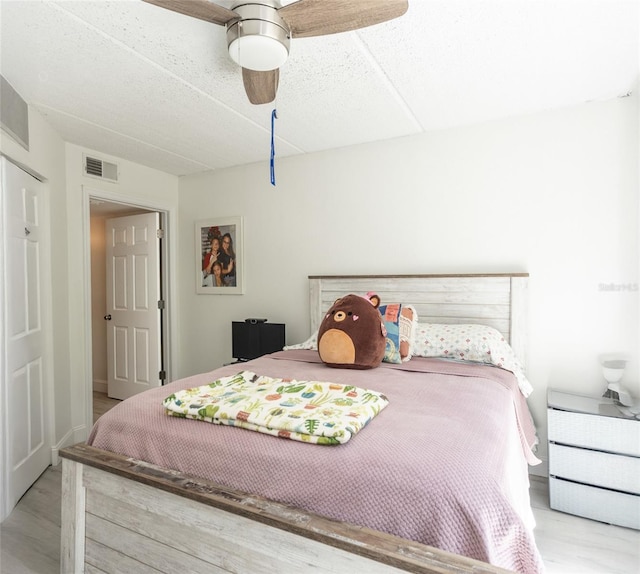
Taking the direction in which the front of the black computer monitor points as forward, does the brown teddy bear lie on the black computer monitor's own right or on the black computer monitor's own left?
on the black computer monitor's own left

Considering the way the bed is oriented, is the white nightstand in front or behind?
behind

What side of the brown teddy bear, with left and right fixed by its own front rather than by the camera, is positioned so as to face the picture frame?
right

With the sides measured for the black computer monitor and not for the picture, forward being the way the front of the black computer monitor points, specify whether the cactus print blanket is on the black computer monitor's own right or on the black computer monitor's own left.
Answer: on the black computer monitor's own left

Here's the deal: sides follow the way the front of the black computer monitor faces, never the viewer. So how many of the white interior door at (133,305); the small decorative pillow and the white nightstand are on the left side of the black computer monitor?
2

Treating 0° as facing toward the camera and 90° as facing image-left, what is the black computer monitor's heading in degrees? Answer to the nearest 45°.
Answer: approximately 45°

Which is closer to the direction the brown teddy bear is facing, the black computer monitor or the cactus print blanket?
the cactus print blanket

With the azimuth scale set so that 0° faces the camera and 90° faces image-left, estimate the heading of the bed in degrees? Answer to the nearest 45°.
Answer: approximately 45°
